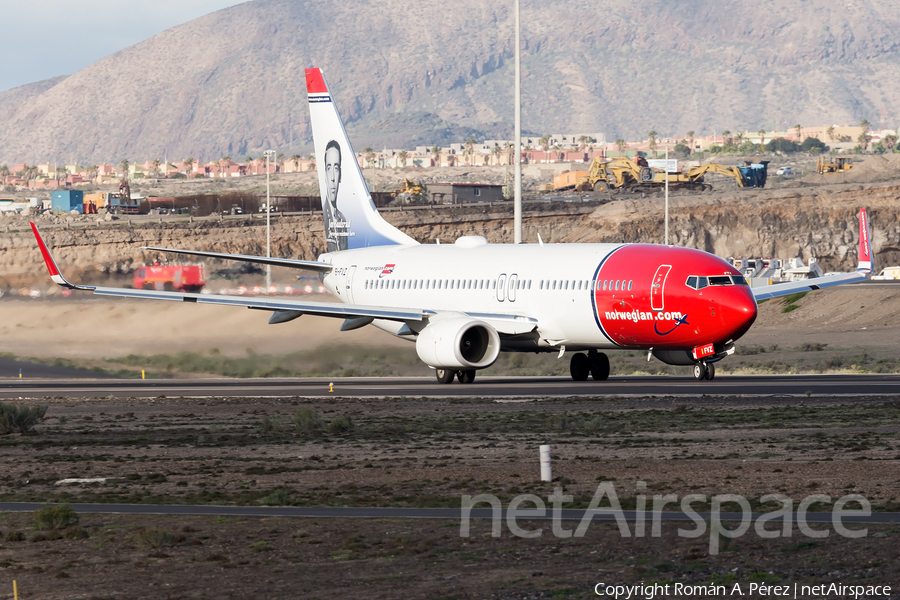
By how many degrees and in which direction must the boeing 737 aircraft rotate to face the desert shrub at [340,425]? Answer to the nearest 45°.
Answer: approximately 90° to its right

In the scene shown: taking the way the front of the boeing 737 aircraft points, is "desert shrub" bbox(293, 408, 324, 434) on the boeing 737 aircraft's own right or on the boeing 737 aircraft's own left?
on the boeing 737 aircraft's own right

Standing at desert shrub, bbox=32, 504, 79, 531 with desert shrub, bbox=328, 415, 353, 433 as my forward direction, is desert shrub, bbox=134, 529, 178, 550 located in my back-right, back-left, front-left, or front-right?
back-right

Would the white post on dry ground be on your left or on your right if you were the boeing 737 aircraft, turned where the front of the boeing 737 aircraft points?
on your right

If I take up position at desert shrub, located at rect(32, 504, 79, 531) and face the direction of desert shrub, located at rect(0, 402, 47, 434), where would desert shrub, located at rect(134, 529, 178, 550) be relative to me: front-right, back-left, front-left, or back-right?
back-right

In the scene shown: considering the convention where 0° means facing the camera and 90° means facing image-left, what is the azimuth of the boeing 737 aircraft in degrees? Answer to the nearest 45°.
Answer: approximately 315°

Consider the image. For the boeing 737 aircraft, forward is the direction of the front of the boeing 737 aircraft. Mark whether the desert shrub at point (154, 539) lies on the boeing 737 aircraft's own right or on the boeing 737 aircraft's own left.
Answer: on the boeing 737 aircraft's own right
